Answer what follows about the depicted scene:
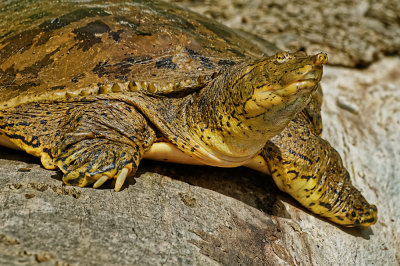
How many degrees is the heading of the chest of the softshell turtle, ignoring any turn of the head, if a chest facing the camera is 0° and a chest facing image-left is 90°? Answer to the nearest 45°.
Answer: approximately 315°
